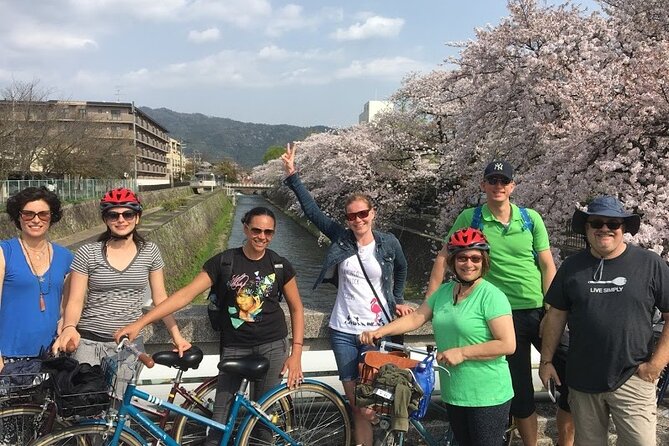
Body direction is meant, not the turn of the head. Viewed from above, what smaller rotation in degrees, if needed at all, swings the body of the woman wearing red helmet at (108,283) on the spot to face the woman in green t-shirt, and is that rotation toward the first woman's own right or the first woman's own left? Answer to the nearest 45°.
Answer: approximately 45° to the first woman's own left

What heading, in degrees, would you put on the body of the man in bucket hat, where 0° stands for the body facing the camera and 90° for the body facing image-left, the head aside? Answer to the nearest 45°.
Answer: approximately 0°

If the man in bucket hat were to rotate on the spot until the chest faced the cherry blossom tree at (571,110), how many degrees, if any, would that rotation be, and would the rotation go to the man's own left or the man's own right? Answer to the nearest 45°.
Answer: approximately 180°

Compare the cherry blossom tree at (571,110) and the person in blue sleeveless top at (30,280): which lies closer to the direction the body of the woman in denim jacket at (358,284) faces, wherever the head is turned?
the person in blue sleeveless top

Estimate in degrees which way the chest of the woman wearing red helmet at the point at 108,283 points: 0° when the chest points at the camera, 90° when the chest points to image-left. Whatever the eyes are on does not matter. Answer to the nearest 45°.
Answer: approximately 0°

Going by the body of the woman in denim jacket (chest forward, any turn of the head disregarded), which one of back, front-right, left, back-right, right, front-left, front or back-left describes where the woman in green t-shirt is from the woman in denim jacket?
front-left
